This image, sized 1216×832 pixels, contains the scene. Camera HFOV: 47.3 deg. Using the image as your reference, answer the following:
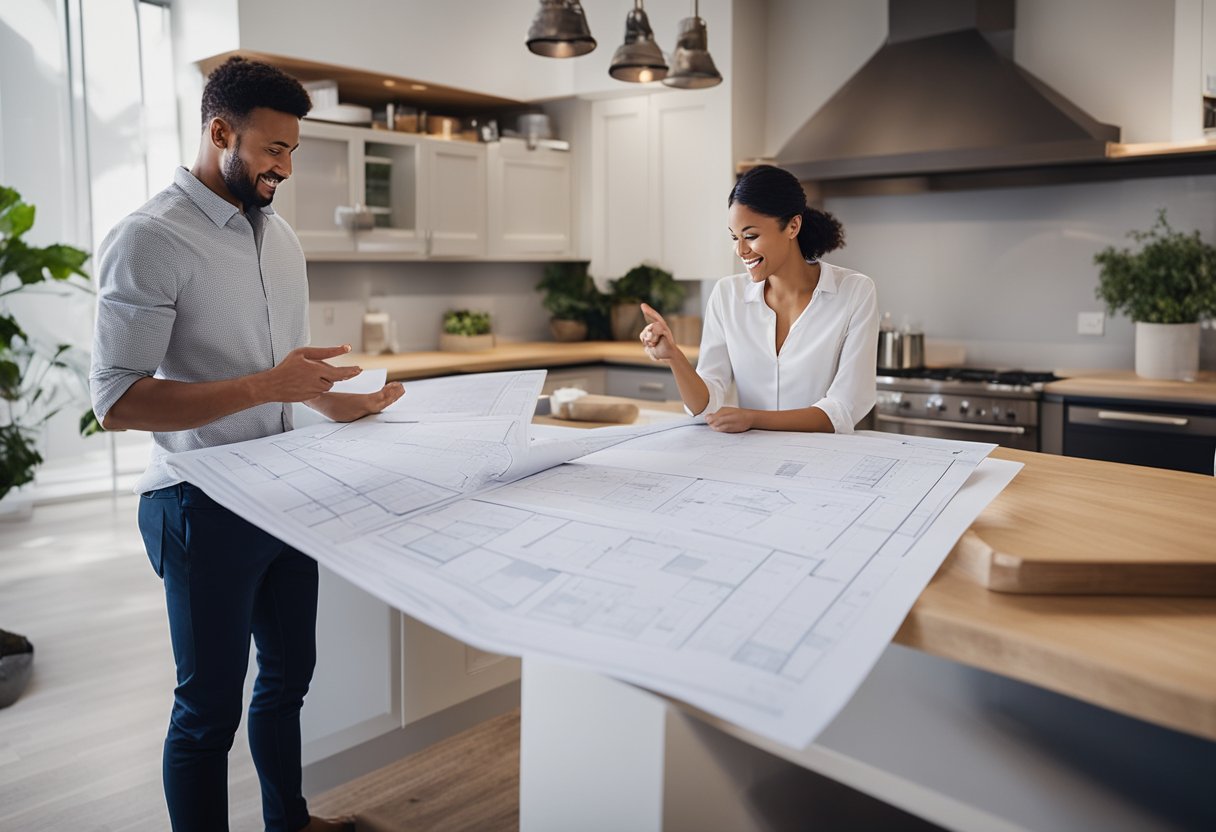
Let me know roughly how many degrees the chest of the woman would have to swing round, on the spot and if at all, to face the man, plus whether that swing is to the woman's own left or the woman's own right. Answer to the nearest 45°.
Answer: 0° — they already face them

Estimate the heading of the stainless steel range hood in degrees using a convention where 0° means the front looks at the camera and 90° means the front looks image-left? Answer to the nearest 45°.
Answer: approximately 45°

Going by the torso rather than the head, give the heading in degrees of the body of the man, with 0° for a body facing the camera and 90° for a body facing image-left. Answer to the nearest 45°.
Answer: approximately 315°

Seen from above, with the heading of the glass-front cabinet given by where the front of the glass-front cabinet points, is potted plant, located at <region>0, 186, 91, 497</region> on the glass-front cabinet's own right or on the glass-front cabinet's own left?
on the glass-front cabinet's own right

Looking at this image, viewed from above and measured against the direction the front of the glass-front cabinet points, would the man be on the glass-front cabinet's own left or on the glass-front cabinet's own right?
on the glass-front cabinet's own right

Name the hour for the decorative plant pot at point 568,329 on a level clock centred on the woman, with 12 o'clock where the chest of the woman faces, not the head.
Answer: The decorative plant pot is roughly at 4 o'clock from the woman.

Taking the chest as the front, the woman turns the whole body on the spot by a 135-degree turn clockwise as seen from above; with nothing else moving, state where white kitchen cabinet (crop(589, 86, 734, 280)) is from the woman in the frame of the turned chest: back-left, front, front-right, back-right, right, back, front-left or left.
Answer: front

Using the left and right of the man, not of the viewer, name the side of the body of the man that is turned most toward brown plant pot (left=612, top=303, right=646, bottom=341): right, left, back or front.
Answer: left

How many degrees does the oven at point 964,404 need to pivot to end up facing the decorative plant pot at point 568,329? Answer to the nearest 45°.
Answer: approximately 90° to its right
